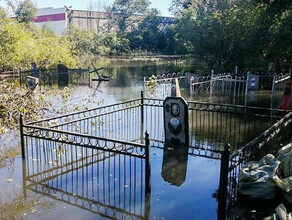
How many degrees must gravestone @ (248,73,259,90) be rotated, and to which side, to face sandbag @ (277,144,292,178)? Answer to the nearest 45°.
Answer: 0° — it already faces it

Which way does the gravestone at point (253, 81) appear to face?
toward the camera

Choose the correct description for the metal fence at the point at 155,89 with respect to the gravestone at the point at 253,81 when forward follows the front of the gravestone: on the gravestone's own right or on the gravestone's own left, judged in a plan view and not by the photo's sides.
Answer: on the gravestone's own right

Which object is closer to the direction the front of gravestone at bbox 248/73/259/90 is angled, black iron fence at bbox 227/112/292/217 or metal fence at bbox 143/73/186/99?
the black iron fence

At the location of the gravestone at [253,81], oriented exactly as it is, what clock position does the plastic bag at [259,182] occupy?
The plastic bag is roughly at 12 o'clock from the gravestone.

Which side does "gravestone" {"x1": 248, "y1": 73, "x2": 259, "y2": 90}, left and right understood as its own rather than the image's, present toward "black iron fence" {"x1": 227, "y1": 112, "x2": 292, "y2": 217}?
front

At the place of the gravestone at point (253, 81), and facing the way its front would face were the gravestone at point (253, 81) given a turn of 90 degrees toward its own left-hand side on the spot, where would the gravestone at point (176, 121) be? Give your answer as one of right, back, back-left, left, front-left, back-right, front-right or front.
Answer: right
